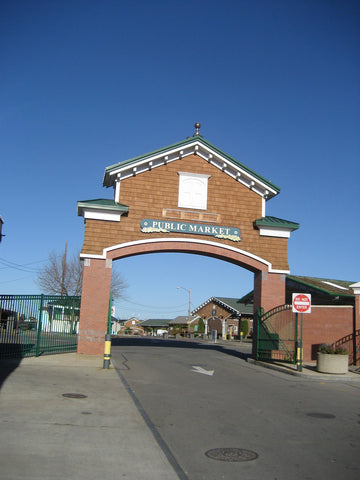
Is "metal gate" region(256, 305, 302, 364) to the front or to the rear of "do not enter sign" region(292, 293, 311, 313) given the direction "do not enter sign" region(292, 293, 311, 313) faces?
to the rear

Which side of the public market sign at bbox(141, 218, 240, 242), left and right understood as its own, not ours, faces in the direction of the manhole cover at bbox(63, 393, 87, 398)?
front

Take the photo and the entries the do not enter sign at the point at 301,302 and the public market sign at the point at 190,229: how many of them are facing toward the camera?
2

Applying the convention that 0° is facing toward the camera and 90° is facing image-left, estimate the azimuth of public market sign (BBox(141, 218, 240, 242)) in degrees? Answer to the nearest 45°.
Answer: approximately 0°

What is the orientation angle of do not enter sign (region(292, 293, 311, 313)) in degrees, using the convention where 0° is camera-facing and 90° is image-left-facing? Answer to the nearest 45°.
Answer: approximately 0°
